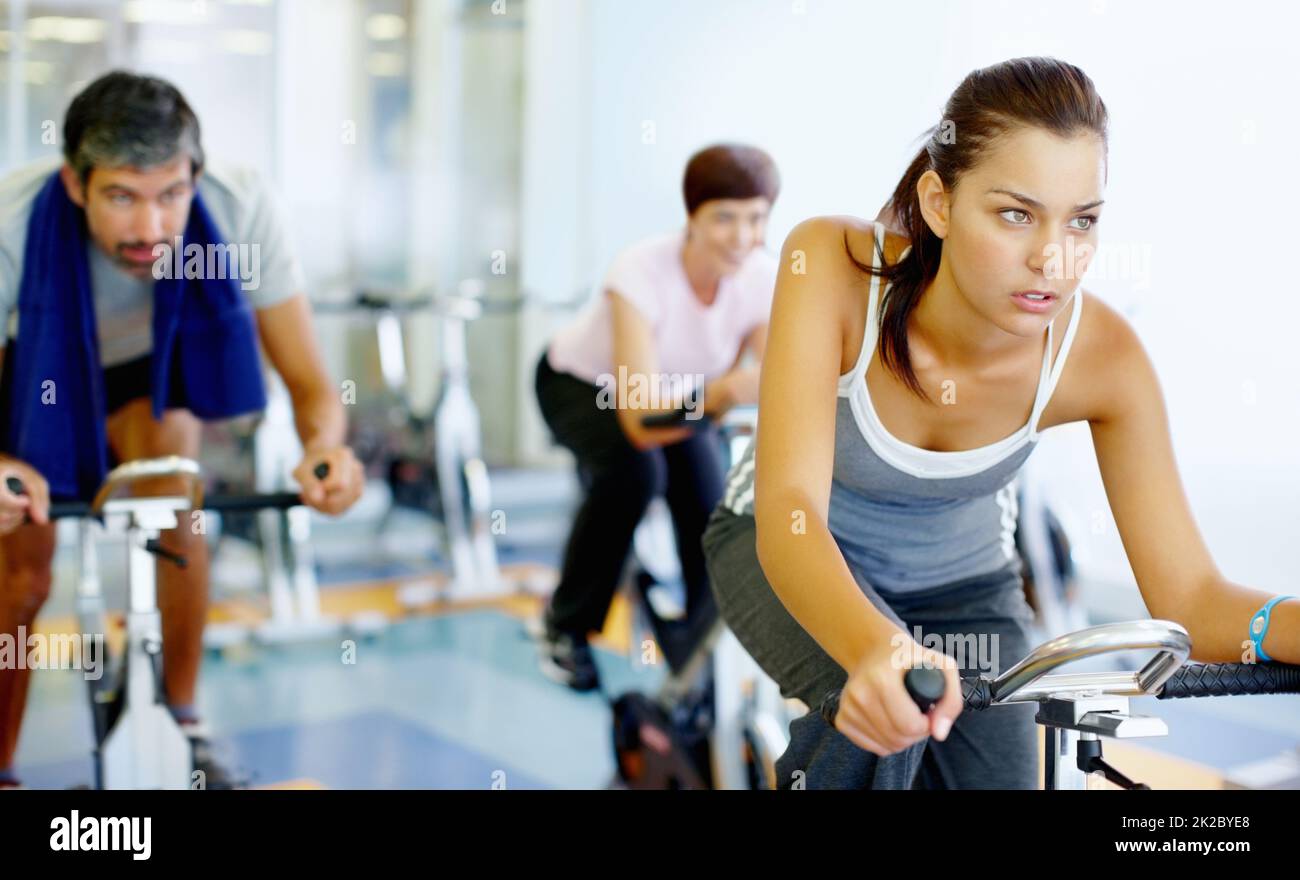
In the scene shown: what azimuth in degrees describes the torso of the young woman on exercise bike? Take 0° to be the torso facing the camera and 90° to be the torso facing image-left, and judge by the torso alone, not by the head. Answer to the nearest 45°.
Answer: approximately 315°

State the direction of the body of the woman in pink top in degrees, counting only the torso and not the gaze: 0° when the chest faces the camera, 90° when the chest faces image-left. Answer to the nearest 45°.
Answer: approximately 315°

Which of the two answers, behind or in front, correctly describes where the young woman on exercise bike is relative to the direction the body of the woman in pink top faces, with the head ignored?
in front

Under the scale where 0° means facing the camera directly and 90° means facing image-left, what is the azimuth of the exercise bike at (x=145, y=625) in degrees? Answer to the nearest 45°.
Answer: approximately 0°

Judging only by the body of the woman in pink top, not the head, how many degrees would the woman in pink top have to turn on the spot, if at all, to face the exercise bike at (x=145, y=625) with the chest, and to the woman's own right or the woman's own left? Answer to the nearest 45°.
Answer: approximately 90° to the woman's own right

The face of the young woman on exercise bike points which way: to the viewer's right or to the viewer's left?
to the viewer's right
